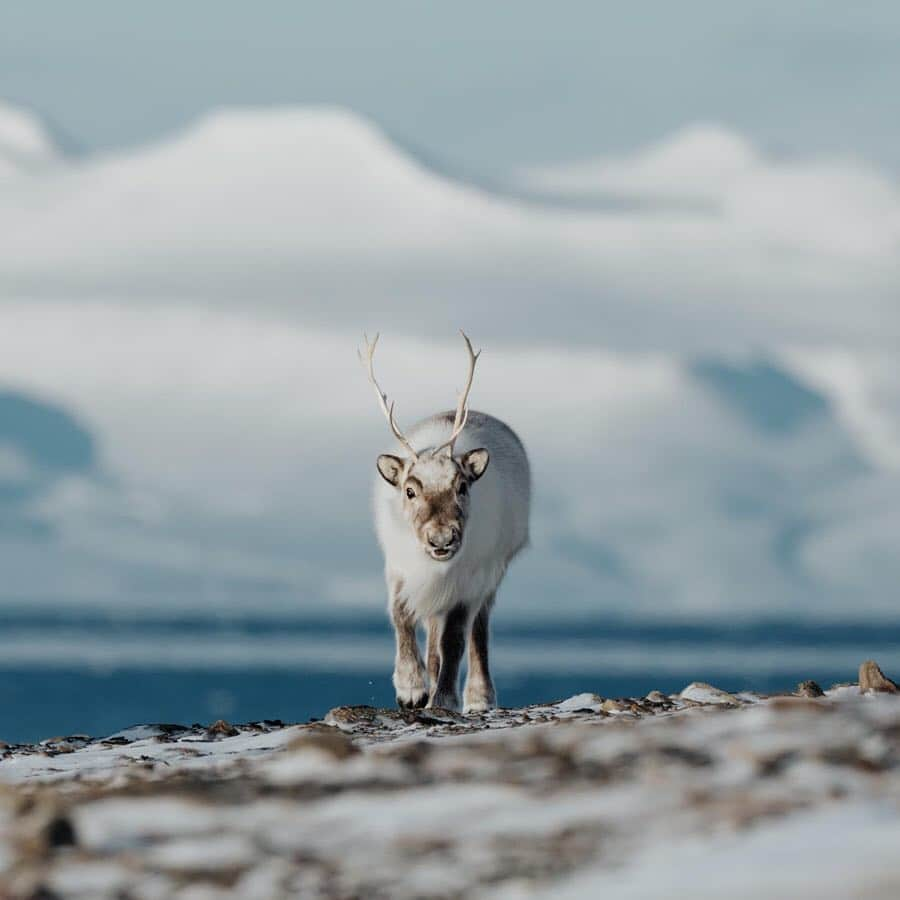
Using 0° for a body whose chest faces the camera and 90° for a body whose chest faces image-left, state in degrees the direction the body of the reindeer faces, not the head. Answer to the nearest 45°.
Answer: approximately 0°

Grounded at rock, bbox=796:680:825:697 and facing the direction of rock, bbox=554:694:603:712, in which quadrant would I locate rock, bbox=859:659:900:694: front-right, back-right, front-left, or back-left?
back-left
